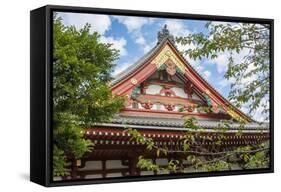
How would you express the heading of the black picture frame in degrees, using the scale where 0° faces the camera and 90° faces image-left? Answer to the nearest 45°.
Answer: approximately 315°
